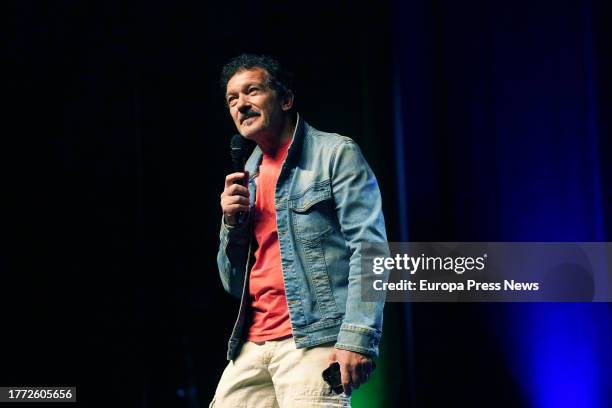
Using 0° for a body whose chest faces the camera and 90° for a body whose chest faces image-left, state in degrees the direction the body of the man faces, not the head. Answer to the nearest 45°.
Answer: approximately 45°
